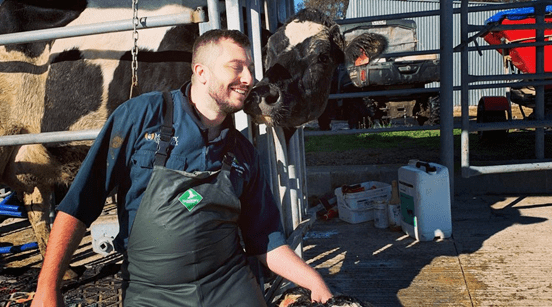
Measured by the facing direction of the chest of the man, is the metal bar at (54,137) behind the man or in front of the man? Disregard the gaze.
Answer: behind

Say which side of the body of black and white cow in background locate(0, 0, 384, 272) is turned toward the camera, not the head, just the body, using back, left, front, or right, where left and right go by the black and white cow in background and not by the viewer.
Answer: right

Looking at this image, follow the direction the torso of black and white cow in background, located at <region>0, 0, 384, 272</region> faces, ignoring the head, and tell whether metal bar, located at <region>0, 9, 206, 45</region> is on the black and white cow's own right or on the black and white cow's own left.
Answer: on the black and white cow's own right

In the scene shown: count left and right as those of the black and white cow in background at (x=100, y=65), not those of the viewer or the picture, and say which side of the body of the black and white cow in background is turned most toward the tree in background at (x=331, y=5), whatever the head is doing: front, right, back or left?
left

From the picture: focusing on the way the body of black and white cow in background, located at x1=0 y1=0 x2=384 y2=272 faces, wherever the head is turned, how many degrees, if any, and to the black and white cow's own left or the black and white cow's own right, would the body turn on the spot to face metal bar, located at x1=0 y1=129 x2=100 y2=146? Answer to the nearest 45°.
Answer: approximately 90° to the black and white cow's own right

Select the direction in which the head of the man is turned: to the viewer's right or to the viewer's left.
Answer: to the viewer's right

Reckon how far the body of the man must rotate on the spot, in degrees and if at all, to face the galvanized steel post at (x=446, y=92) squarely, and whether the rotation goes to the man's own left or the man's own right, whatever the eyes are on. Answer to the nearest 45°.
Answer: approximately 90° to the man's own left

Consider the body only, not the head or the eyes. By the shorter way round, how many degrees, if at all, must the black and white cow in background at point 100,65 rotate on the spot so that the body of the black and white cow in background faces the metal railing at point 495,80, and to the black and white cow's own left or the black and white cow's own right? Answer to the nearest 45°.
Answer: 0° — it already faces it
